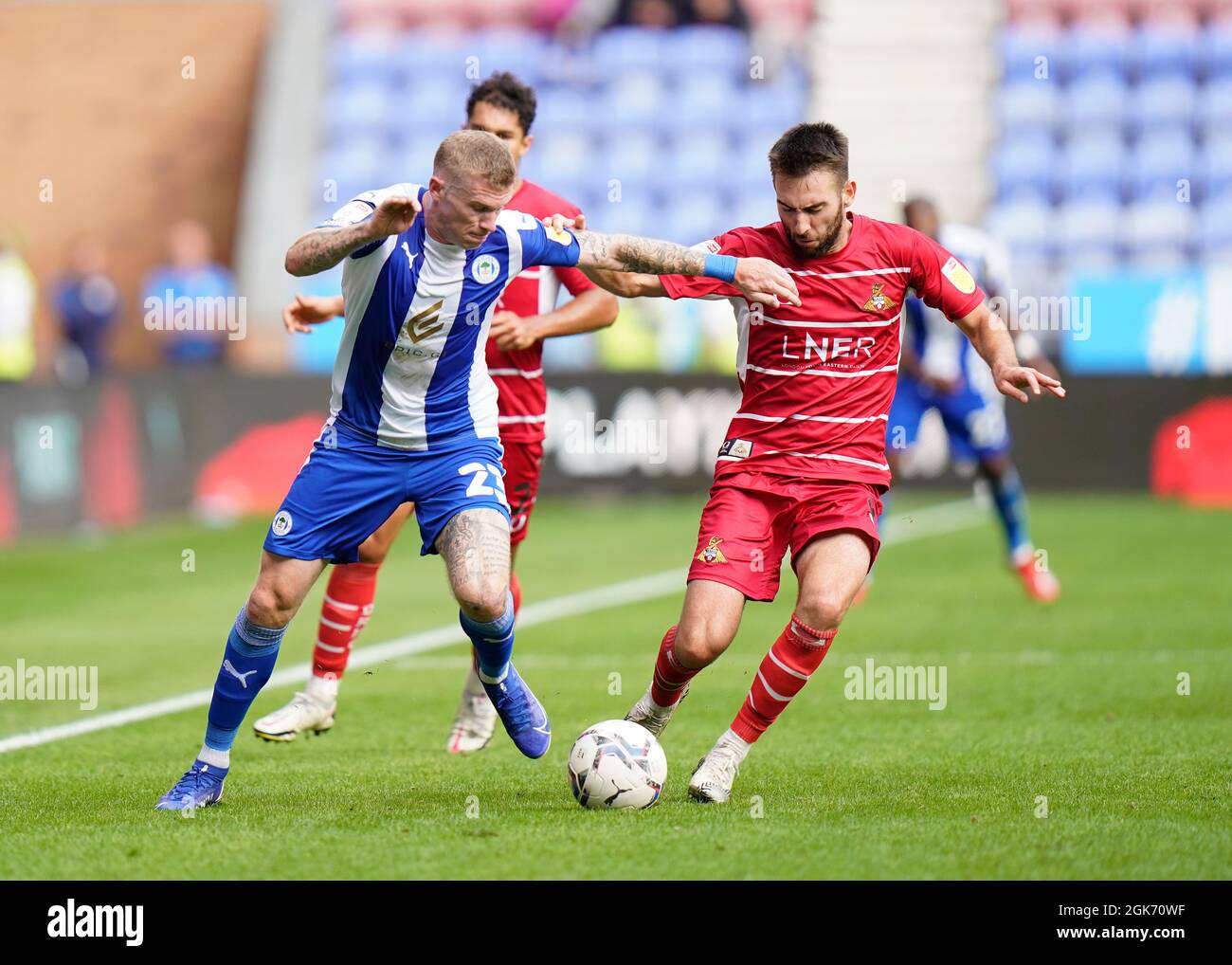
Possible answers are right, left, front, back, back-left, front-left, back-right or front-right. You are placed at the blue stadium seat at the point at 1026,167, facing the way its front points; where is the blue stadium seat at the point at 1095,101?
back-left

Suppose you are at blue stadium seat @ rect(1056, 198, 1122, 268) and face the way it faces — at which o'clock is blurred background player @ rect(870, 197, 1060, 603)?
The blurred background player is roughly at 12 o'clock from the blue stadium seat.

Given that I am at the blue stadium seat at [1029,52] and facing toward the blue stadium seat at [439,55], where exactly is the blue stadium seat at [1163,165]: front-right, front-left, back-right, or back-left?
back-left

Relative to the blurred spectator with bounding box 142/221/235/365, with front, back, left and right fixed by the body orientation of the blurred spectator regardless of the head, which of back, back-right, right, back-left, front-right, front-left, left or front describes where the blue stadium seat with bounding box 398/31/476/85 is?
back-left

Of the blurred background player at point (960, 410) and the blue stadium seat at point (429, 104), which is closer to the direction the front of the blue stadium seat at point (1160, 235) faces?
the blurred background player

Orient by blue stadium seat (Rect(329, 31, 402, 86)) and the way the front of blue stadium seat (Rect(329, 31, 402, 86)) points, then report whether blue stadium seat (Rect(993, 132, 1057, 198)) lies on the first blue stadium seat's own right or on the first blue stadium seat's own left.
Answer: on the first blue stadium seat's own left

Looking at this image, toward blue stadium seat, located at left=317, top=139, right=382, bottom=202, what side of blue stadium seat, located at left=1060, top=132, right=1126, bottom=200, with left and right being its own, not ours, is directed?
right

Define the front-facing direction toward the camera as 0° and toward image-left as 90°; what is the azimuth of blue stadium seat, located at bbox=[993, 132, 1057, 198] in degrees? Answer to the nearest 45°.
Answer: approximately 0°
